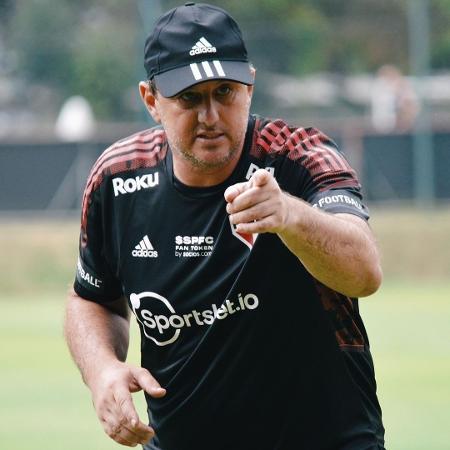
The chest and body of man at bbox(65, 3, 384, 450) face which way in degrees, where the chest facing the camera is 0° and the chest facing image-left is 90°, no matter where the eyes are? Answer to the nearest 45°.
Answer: approximately 0°

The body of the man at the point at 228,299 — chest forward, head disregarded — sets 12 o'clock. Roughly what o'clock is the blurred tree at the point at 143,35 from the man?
The blurred tree is roughly at 6 o'clock from the man.

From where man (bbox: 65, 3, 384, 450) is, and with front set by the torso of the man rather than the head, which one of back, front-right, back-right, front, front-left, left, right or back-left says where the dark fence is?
back

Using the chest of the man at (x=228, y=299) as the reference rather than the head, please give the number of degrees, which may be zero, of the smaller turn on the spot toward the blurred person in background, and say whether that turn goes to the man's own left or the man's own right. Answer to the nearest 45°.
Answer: approximately 180°
